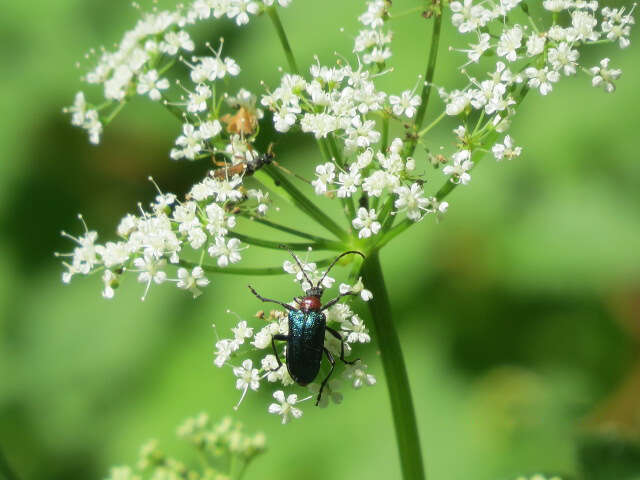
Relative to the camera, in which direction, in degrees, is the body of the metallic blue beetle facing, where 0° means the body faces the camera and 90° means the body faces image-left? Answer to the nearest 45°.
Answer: approximately 180°
